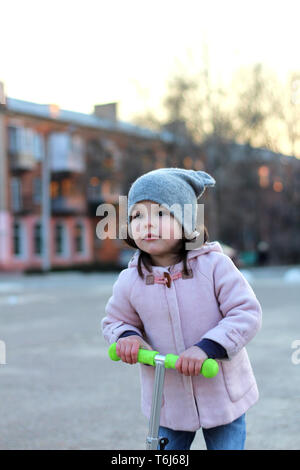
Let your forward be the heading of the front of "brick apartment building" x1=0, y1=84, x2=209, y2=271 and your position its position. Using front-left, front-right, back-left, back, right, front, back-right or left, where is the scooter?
front-right

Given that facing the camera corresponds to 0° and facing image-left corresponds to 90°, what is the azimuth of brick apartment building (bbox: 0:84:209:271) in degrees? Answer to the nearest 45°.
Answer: approximately 315°

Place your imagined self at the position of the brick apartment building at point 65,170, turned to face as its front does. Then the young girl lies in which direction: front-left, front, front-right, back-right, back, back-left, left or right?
front-right

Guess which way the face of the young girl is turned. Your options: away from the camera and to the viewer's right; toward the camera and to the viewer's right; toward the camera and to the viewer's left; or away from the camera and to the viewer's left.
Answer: toward the camera and to the viewer's left
